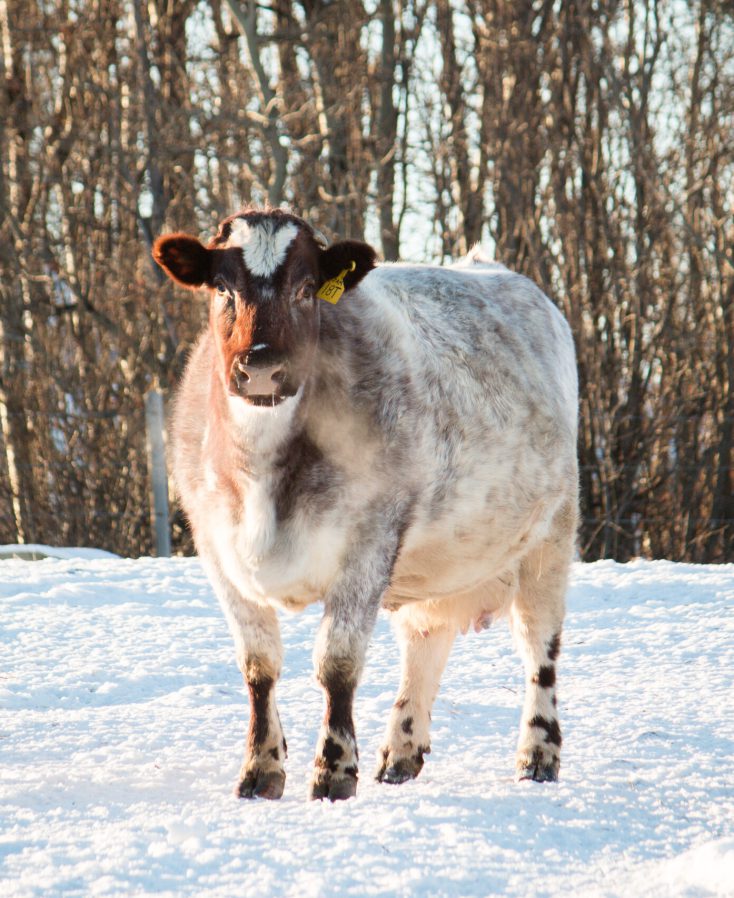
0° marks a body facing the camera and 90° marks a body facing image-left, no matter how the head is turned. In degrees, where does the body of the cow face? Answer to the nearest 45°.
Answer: approximately 45°

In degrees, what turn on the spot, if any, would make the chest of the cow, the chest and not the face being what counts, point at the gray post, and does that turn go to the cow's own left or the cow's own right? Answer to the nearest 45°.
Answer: approximately 135° to the cow's own right
